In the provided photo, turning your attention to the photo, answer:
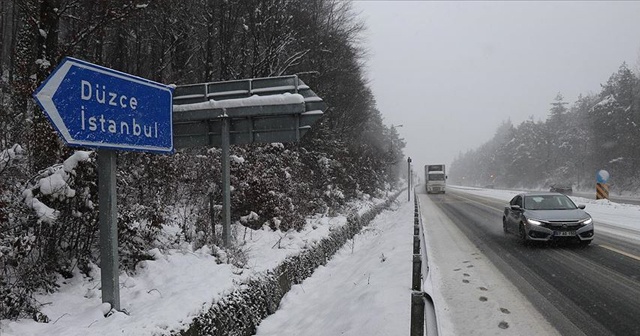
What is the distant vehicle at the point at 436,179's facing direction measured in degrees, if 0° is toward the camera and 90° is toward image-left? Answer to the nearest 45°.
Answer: approximately 0°

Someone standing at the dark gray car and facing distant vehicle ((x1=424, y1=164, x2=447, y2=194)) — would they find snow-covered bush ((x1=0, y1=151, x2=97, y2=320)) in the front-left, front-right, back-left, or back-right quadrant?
back-left

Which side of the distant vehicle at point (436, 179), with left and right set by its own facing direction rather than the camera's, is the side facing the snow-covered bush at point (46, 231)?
front

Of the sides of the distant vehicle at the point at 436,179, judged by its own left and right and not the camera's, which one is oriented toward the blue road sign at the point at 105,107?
front

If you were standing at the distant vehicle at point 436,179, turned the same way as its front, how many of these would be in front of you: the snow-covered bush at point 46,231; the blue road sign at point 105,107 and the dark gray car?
3
